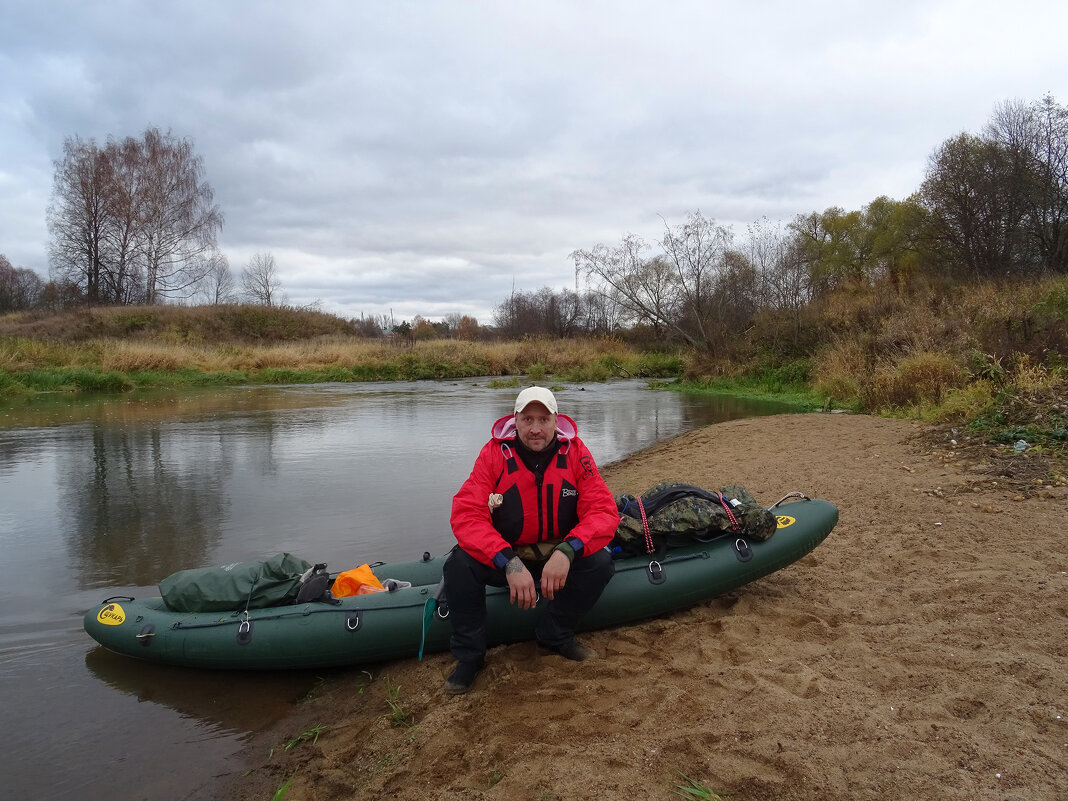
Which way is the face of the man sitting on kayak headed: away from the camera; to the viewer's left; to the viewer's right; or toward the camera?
toward the camera

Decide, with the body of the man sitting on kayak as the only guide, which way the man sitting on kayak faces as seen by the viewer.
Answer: toward the camera
